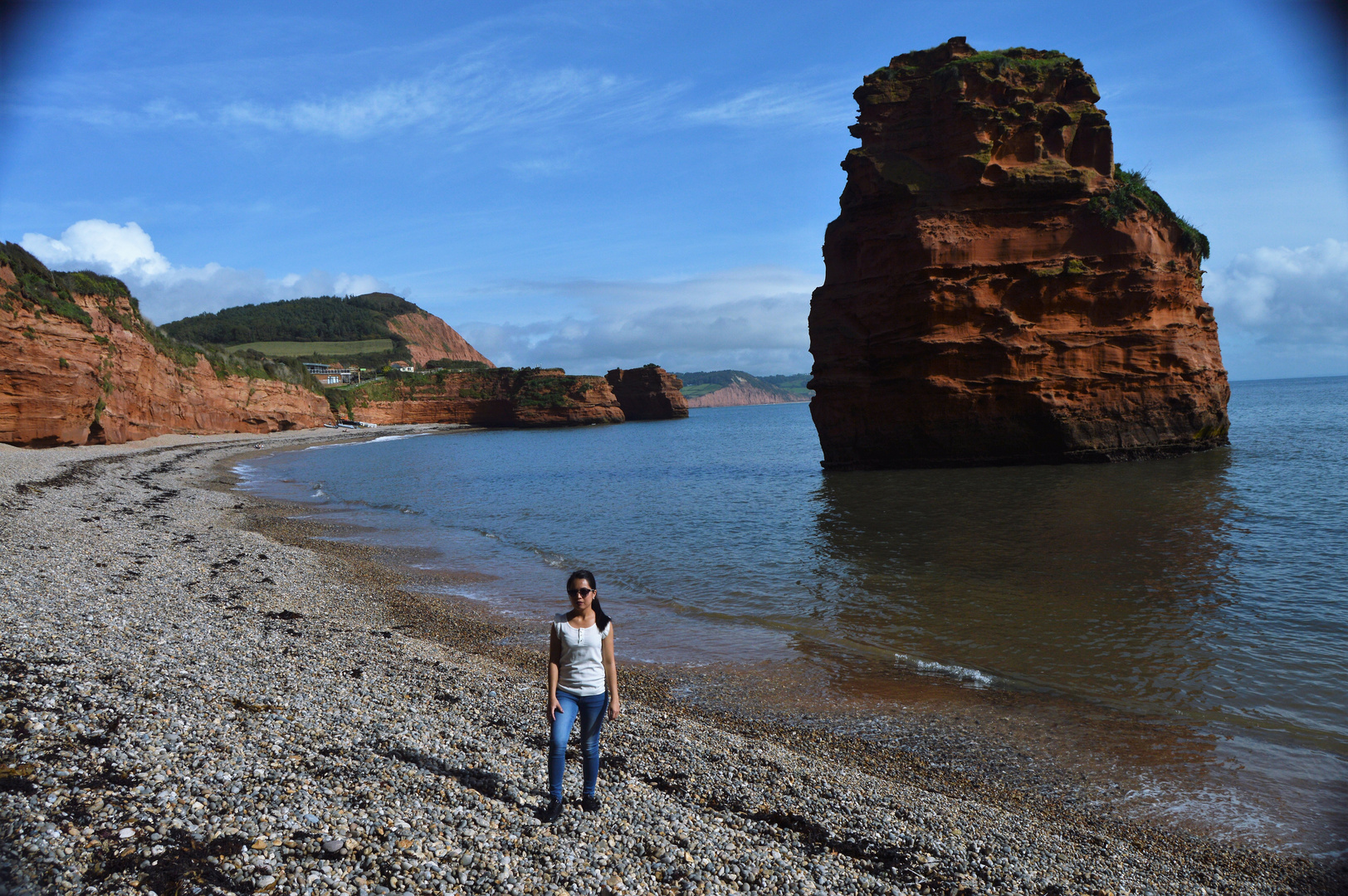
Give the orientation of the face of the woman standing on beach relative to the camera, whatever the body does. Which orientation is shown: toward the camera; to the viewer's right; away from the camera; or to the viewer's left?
toward the camera

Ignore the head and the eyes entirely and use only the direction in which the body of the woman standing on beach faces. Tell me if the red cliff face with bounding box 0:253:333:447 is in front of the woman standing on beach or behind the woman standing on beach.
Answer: behind

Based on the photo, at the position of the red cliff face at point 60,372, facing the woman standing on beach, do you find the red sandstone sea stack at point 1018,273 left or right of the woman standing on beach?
left

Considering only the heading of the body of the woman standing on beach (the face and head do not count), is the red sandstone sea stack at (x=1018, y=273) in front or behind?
behind

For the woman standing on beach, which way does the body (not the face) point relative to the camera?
toward the camera

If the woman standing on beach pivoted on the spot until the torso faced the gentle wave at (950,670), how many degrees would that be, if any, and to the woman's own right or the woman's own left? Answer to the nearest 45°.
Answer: approximately 135° to the woman's own left
